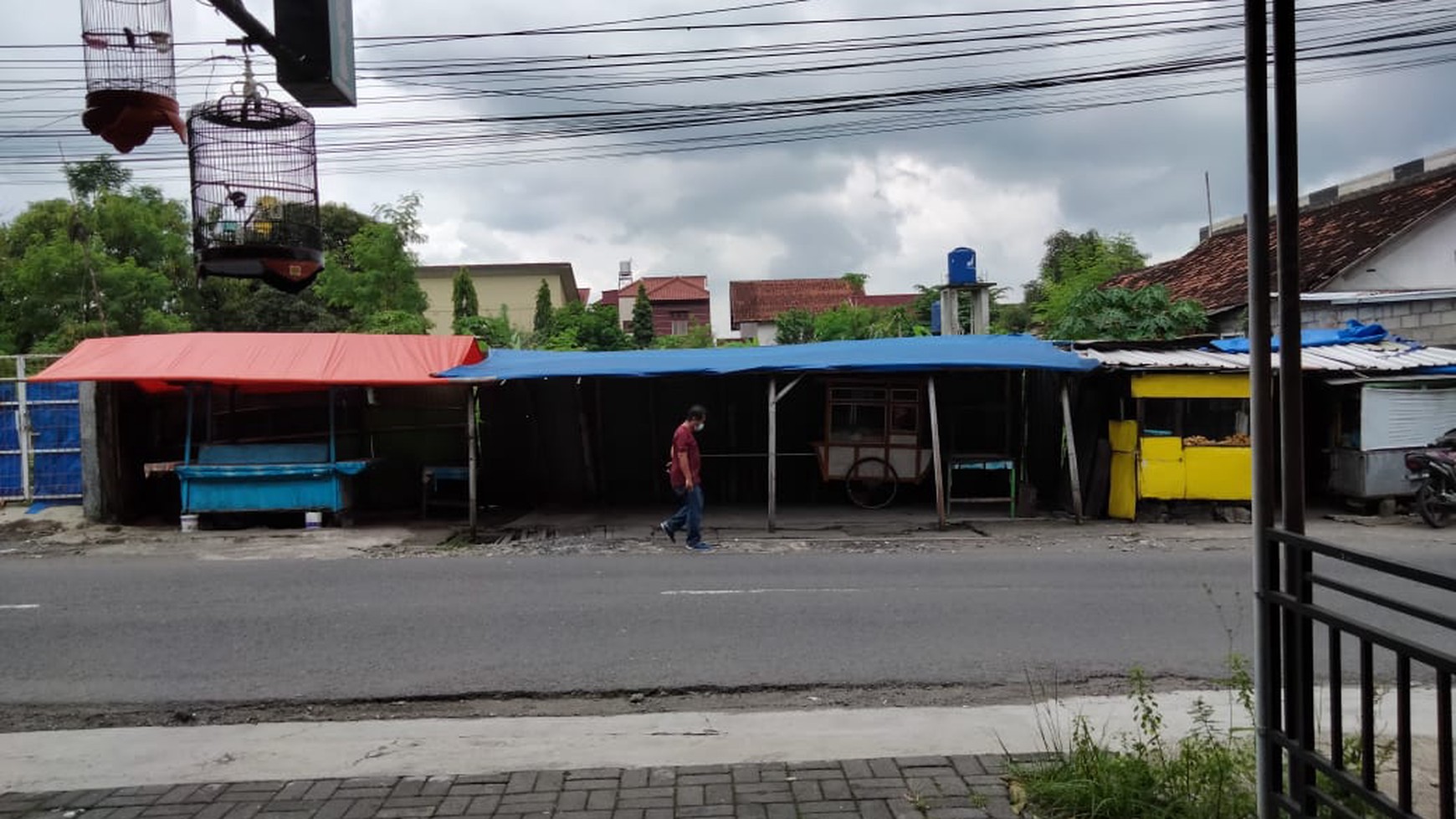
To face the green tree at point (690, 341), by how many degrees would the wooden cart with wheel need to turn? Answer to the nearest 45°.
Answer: approximately 180°

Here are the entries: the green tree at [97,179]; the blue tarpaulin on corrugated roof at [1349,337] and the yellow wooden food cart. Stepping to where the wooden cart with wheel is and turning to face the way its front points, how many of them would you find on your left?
2

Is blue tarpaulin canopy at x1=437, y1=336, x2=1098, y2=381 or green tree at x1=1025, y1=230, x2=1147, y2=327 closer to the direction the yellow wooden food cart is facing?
the blue tarpaulin canopy

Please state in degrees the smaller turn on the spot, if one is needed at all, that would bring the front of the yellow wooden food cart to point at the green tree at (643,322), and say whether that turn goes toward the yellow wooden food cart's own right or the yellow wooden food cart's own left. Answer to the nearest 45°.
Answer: approximately 135° to the yellow wooden food cart's own right

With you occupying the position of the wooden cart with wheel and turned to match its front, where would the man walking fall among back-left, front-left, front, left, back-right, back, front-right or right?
front-right

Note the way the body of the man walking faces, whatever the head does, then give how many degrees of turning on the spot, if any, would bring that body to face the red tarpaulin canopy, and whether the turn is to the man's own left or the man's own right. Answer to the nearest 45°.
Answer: approximately 180°

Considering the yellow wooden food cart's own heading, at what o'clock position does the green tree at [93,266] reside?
The green tree is roughly at 3 o'clock from the yellow wooden food cart.

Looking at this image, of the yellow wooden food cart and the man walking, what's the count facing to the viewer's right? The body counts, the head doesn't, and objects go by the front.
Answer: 1

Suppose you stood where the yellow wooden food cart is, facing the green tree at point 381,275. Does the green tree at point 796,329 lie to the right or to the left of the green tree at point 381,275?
right

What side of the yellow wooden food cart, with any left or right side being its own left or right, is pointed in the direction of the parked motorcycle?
left

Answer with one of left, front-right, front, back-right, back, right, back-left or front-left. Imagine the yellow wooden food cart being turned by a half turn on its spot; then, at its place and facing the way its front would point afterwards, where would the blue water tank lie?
front-left

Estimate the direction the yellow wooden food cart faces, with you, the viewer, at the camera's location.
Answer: facing the viewer

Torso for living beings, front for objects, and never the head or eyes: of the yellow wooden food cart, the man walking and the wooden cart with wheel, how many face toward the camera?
2

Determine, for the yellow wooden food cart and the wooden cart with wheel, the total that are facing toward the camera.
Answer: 2

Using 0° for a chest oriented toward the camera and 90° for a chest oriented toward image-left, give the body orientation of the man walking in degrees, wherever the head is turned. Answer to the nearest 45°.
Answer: approximately 270°

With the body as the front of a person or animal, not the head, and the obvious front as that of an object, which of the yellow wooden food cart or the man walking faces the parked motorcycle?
the man walking

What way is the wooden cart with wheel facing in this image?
toward the camera
